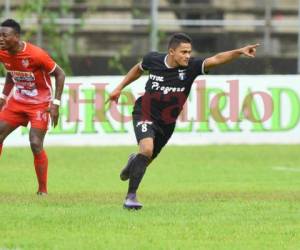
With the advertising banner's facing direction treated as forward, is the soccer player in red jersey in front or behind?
in front

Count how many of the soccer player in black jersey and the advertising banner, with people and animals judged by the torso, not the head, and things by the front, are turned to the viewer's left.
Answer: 0

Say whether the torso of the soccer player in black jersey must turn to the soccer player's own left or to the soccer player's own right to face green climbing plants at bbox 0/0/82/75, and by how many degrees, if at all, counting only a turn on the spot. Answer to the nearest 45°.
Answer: approximately 135° to the soccer player's own left

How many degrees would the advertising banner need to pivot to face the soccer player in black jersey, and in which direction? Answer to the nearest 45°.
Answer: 0° — it already faces them

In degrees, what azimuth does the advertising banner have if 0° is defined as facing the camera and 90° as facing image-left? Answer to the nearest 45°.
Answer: approximately 0°

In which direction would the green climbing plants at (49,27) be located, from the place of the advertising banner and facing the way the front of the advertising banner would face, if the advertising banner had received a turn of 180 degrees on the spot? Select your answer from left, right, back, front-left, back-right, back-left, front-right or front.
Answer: front-left
